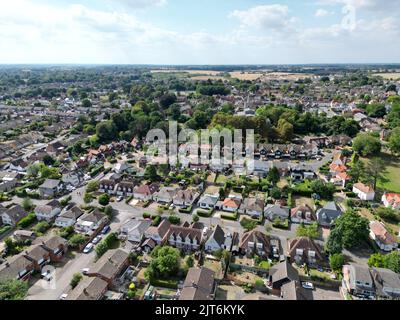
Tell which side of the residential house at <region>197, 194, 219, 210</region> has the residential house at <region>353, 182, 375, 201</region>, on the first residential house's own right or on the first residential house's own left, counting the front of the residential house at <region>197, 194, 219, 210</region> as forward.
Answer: on the first residential house's own left

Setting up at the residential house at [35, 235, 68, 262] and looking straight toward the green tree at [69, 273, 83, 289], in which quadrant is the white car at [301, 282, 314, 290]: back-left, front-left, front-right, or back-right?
front-left

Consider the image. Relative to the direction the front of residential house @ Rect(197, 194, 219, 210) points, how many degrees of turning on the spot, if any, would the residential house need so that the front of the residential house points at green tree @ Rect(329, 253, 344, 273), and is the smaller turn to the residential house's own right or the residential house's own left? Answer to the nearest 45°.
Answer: approximately 45° to the residential house's own left

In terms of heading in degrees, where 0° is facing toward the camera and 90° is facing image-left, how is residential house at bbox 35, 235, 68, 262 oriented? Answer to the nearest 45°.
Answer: approximately 315°

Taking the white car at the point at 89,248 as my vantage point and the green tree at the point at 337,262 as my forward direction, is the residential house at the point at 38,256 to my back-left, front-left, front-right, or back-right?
back-right

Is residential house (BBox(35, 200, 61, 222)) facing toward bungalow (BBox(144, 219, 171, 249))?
no

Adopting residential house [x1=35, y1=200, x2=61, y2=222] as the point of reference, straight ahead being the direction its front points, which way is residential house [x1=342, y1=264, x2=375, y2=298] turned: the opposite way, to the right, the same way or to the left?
the same way

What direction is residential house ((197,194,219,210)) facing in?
toward the camera

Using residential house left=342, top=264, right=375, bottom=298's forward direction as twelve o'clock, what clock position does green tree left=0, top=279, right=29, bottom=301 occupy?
The green tree is roughly at 2 o'clock from the residential house.

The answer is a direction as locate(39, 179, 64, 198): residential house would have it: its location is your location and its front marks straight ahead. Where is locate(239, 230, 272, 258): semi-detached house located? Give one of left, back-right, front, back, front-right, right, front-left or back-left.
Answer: front

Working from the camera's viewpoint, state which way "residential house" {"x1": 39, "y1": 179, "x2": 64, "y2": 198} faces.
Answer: facing the viewer and to the right of the viewer

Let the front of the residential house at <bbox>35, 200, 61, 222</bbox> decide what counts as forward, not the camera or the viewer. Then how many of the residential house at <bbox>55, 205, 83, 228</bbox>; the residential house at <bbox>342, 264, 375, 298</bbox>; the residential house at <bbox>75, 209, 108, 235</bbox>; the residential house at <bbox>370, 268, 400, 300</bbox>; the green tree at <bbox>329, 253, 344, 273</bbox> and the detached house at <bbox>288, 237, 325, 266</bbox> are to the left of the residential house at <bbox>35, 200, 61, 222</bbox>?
6

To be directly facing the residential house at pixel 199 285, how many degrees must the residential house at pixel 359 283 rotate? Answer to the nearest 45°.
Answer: approximately 45° to its right

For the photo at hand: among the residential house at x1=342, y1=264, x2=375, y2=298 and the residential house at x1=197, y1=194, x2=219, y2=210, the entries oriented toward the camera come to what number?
2

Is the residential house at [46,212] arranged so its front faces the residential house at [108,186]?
no
